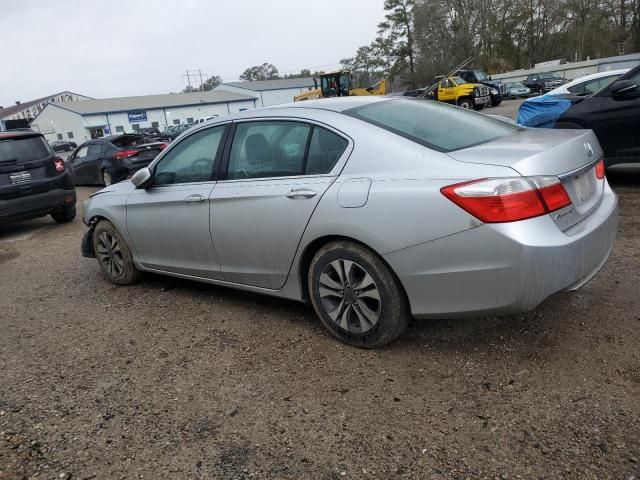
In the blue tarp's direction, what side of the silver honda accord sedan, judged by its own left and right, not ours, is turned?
right

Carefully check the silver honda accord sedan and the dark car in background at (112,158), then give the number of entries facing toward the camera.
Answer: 0

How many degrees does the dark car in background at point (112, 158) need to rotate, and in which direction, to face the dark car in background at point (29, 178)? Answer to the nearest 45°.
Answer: approximately 135° to its left

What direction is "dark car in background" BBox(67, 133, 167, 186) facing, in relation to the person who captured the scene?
facing away from the viewer and to the left of the viewer

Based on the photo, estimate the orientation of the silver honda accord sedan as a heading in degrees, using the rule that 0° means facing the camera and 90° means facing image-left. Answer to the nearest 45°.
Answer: approximately 135°

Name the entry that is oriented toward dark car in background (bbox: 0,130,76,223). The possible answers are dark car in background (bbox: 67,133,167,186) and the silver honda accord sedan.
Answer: the silver honda accord sedan

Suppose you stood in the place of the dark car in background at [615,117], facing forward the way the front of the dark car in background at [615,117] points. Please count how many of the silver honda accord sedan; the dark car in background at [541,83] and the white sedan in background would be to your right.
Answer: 2

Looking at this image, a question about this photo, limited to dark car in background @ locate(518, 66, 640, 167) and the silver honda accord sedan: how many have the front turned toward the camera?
0
